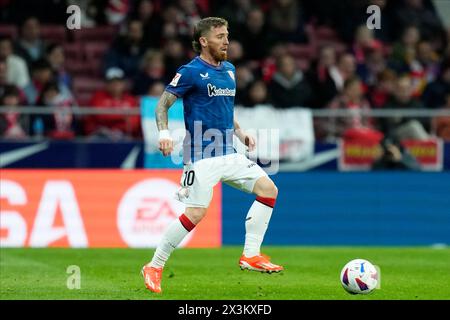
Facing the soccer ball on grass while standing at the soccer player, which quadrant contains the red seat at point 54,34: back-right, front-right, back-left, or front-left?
back-left

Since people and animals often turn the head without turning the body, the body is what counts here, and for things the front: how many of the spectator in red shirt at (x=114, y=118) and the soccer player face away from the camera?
0

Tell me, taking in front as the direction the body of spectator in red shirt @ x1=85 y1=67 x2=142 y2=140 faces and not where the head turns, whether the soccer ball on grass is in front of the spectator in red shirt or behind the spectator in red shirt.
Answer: in front

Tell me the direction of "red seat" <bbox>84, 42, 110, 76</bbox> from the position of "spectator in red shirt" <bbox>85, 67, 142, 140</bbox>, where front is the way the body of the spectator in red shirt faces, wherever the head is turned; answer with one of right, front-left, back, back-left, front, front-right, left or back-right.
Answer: back

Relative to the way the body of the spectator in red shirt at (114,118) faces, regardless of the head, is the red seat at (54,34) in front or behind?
behind

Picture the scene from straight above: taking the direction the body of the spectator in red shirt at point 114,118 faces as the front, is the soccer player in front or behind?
in front

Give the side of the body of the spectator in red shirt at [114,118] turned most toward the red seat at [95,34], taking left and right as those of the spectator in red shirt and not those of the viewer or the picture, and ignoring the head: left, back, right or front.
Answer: back

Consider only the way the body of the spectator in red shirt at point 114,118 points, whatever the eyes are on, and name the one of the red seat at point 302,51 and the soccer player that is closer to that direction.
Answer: the soccer player
